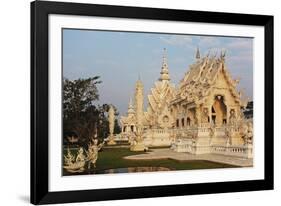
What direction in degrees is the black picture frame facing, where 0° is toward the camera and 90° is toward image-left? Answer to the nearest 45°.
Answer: approximately 315°
